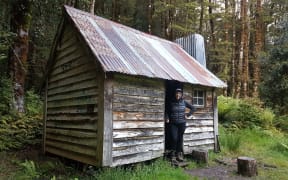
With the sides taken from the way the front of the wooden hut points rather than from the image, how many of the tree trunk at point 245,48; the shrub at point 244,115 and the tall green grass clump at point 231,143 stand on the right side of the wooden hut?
0

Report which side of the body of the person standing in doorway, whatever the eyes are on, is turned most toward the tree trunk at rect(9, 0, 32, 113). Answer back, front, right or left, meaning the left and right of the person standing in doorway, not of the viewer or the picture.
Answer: right

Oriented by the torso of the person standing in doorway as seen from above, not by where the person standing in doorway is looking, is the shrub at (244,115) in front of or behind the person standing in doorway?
behind

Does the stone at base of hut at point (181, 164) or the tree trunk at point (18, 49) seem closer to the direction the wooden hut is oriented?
the stone at base of hut

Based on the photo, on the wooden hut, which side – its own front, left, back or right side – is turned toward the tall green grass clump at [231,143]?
left

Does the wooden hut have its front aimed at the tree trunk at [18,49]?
no

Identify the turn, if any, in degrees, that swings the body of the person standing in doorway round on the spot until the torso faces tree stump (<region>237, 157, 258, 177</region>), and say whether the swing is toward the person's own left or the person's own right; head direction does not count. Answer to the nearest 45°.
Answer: approximately 90° to the person's own left

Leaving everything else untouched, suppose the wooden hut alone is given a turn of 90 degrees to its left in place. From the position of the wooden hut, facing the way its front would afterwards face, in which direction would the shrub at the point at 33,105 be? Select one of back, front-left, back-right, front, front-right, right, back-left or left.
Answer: left

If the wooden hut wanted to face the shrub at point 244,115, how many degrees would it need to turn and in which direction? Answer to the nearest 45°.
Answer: approximately 90° to its left

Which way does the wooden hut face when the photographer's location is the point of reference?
facing the viewer and to the right of the viewer

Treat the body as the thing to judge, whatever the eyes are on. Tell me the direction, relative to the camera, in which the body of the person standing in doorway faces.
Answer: toward the camera
